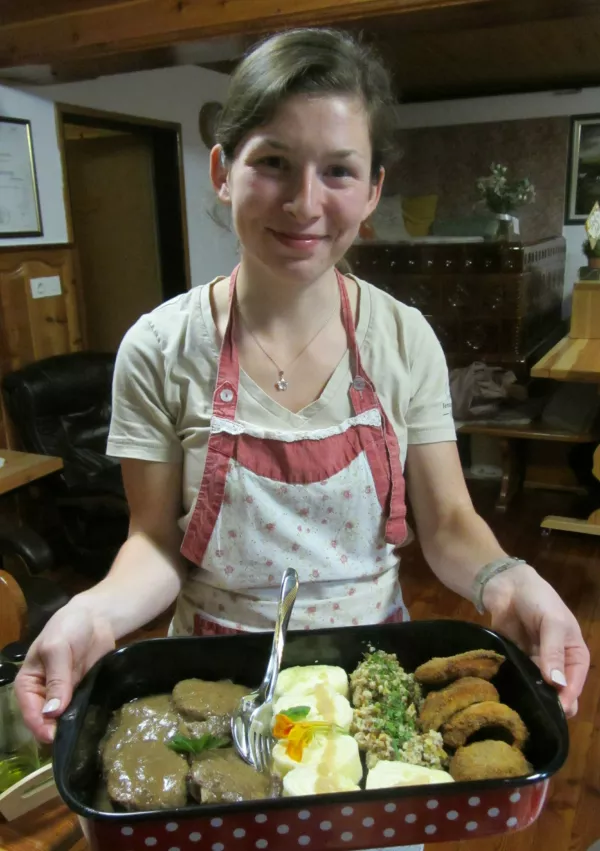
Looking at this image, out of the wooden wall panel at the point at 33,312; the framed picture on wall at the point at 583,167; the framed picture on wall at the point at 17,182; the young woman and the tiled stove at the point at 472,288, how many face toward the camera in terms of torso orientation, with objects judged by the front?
5

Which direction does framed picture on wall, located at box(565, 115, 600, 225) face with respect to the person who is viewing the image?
facing the viewer

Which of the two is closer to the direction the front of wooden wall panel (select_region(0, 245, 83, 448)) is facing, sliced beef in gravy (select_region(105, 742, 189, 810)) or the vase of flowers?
the sliced beef in gravy

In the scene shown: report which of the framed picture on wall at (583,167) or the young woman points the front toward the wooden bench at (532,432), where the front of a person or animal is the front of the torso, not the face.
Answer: the framed picture on wall

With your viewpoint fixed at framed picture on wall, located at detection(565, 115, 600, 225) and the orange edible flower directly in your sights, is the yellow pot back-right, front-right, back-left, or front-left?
front-right

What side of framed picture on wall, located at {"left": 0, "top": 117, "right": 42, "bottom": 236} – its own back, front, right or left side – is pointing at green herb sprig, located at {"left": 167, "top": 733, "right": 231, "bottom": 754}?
front

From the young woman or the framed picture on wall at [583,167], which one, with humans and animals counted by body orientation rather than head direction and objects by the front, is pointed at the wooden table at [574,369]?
the framed picture on wall

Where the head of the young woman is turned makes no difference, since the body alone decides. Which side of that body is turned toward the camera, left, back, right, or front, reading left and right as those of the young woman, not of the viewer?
front

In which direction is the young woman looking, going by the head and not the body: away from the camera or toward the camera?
toward the camera

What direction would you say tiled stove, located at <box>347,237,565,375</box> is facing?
toward the camera

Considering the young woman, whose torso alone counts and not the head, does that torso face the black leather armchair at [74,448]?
no

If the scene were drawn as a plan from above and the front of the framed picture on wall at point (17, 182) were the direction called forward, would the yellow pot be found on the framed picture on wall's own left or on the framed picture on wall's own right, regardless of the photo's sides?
on the framed picture on wall's own left

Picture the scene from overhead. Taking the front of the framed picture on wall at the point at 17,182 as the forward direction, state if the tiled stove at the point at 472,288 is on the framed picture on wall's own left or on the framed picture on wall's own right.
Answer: on the framed picture on wall's own left

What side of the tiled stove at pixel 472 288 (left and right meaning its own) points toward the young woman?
front

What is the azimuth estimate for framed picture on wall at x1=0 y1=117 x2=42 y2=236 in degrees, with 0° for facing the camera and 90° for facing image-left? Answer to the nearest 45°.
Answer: approximately 0°

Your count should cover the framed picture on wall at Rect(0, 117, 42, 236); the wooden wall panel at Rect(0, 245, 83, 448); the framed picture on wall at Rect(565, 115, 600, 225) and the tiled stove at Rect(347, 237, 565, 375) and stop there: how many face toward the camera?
4

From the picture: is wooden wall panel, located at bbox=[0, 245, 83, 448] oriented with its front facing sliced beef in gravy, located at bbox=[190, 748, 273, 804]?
yes

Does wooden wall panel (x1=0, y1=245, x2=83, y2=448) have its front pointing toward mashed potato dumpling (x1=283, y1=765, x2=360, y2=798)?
yes
